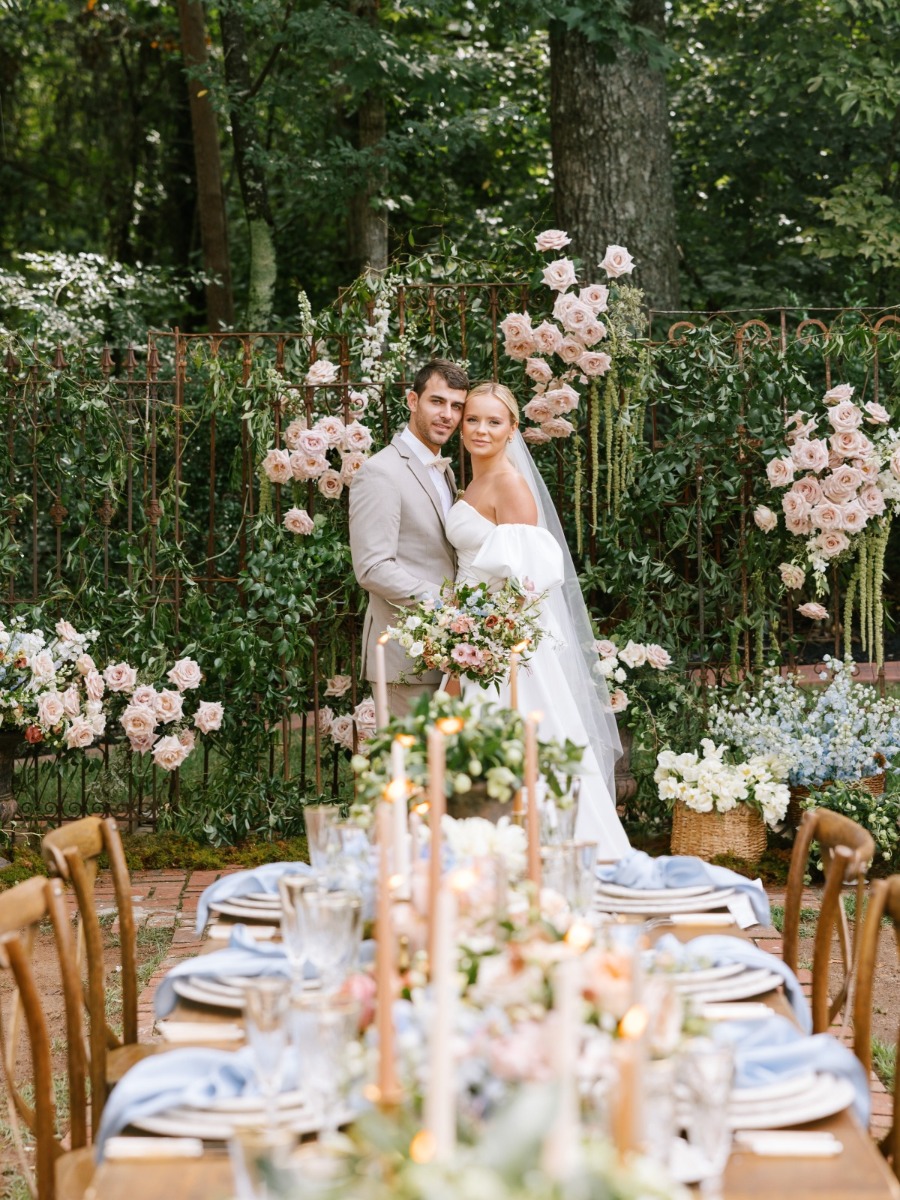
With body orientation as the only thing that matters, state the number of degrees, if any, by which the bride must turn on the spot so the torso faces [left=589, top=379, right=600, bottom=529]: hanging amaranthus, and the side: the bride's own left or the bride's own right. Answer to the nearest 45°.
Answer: approximately 135° to the bride's own right

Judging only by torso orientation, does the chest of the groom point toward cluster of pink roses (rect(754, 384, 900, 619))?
no

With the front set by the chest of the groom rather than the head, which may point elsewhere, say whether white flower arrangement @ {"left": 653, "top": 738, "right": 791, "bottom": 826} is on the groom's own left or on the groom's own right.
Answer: on the groom's own left

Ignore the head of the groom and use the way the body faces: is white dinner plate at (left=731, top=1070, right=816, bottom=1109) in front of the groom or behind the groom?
in front

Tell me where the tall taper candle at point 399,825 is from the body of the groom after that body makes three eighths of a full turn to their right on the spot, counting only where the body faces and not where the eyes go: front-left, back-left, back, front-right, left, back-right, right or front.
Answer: left

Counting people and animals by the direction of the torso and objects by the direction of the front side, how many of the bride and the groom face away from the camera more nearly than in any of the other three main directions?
0

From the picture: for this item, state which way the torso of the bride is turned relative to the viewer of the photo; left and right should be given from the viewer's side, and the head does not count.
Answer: facing the viewer and to the left of the viewer

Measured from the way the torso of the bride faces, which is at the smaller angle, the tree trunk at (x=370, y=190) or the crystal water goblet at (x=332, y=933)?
the crystal water goblet

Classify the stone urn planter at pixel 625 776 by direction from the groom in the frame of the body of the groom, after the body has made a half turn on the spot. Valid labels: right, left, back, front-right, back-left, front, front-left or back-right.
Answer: right

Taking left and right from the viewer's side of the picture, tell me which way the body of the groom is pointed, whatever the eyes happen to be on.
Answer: facing the viewer and to the right of the viewer

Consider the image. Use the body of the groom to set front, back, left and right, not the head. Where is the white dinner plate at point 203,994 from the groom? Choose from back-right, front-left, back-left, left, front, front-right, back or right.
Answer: front-right

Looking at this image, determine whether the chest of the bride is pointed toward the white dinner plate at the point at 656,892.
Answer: no

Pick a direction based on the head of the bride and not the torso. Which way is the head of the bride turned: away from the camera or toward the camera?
toward the camera
